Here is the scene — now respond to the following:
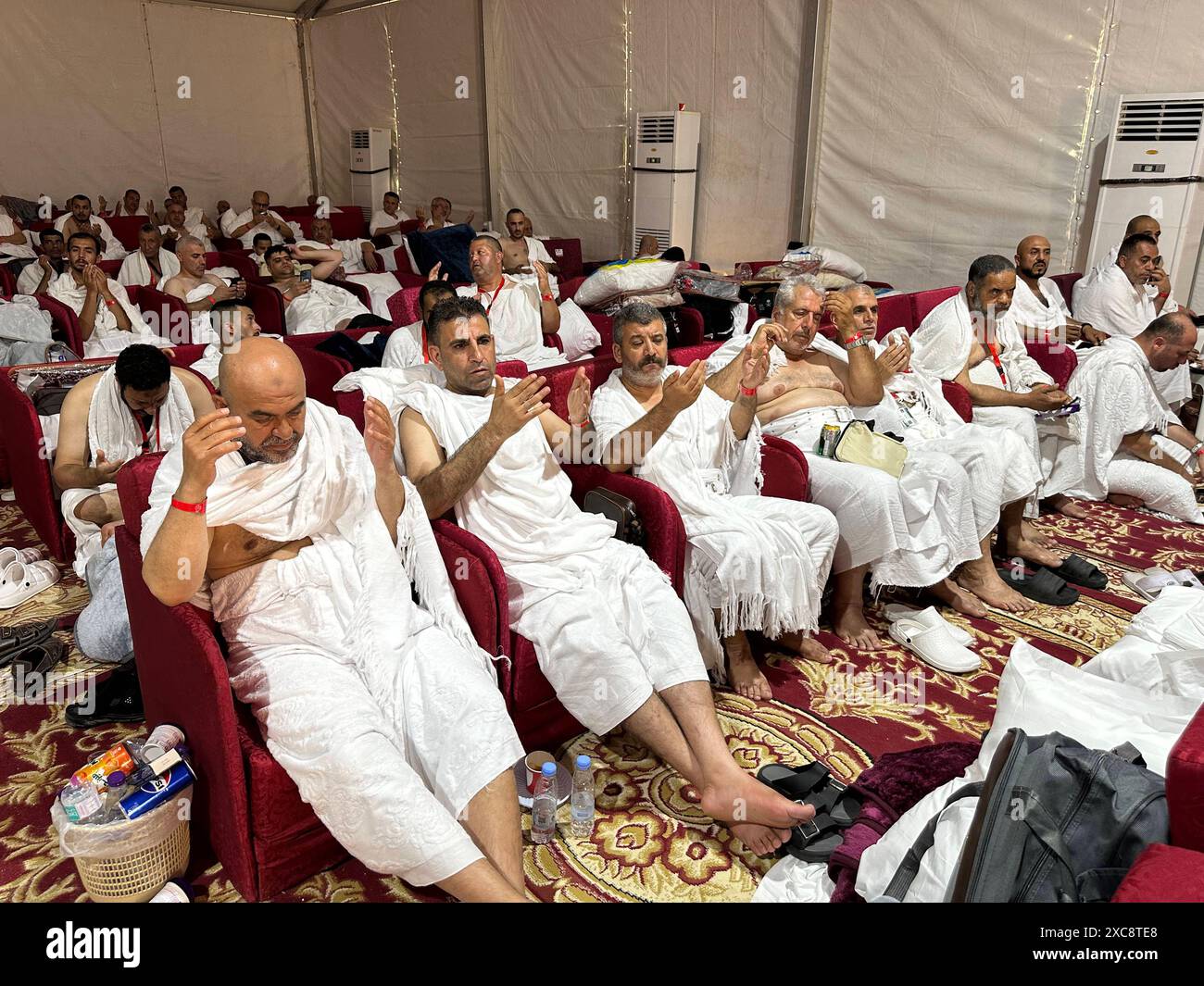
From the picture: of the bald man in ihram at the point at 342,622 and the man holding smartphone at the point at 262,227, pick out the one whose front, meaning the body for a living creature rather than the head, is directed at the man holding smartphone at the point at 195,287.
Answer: the man holding smartphone at the point at 262,227

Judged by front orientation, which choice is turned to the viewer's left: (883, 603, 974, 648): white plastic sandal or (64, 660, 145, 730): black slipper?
the black slipper

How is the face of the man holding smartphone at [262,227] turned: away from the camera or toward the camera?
toward the camera

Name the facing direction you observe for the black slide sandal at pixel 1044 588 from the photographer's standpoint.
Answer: facing the viewer and to the right of the viewer

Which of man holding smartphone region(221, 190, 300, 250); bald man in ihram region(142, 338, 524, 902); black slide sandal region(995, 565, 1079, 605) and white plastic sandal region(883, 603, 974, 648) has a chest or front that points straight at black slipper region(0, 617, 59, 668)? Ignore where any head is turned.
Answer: the man holding smartphone

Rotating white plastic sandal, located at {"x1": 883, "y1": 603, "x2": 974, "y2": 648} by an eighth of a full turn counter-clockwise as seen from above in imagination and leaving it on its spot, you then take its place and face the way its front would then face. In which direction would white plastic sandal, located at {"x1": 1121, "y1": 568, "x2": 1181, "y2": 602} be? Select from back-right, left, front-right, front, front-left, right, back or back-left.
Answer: front-left

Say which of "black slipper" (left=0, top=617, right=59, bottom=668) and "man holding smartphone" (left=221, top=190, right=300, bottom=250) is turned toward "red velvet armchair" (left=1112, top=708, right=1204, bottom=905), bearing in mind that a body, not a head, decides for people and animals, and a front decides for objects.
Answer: the man holding smartphone

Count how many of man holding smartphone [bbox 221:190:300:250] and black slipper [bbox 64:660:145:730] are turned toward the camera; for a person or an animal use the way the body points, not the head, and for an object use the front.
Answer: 1

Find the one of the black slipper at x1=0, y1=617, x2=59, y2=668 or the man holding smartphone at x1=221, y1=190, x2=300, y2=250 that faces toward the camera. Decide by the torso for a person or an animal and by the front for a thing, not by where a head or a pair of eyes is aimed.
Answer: the man holding smartphone

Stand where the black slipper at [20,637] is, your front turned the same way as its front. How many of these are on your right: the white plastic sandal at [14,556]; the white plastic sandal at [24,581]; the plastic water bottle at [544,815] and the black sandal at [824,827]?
2

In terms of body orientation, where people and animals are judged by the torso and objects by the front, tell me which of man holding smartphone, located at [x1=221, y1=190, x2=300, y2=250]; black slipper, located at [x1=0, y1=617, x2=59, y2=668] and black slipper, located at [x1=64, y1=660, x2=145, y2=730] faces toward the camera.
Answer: the man holding smartphone

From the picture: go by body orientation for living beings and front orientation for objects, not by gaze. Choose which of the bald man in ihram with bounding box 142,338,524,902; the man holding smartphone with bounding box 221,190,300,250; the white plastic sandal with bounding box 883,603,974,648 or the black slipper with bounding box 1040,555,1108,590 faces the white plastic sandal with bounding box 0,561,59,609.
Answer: the man holding smartphone

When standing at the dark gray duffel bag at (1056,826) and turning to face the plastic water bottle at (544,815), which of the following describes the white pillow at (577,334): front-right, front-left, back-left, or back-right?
front-right

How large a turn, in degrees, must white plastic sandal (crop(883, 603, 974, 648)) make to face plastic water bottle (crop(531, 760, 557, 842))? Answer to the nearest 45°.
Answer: approximately 90° to its right
